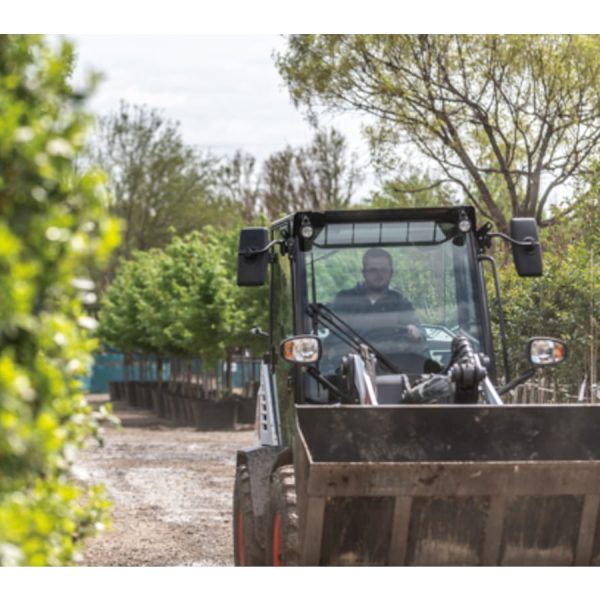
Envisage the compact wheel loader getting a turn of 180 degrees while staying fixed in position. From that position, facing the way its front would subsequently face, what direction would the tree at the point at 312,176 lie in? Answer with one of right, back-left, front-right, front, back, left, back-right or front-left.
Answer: front

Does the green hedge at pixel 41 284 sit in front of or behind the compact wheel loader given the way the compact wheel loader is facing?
in front

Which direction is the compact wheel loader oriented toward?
toward the camera

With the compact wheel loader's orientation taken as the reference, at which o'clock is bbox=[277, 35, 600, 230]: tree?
The tree is roughly at 6 o'clock from the compact wheel loader.

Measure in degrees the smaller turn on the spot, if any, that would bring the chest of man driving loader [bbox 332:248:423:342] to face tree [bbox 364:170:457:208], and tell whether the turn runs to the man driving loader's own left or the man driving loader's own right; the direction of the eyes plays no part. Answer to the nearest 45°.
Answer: approximately 180°

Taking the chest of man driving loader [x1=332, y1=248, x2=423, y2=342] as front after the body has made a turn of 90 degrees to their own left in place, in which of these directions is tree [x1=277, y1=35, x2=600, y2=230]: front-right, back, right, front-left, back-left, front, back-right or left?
left

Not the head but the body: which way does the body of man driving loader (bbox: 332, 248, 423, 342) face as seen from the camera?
toward the camera

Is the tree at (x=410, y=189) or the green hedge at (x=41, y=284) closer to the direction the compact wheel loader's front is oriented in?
the green hedge

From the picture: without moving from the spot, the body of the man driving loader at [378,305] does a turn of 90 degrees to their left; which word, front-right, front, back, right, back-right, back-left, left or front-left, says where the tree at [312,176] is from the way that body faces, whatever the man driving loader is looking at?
left

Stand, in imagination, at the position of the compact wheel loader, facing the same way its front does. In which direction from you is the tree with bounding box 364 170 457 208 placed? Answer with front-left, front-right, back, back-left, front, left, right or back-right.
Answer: back
